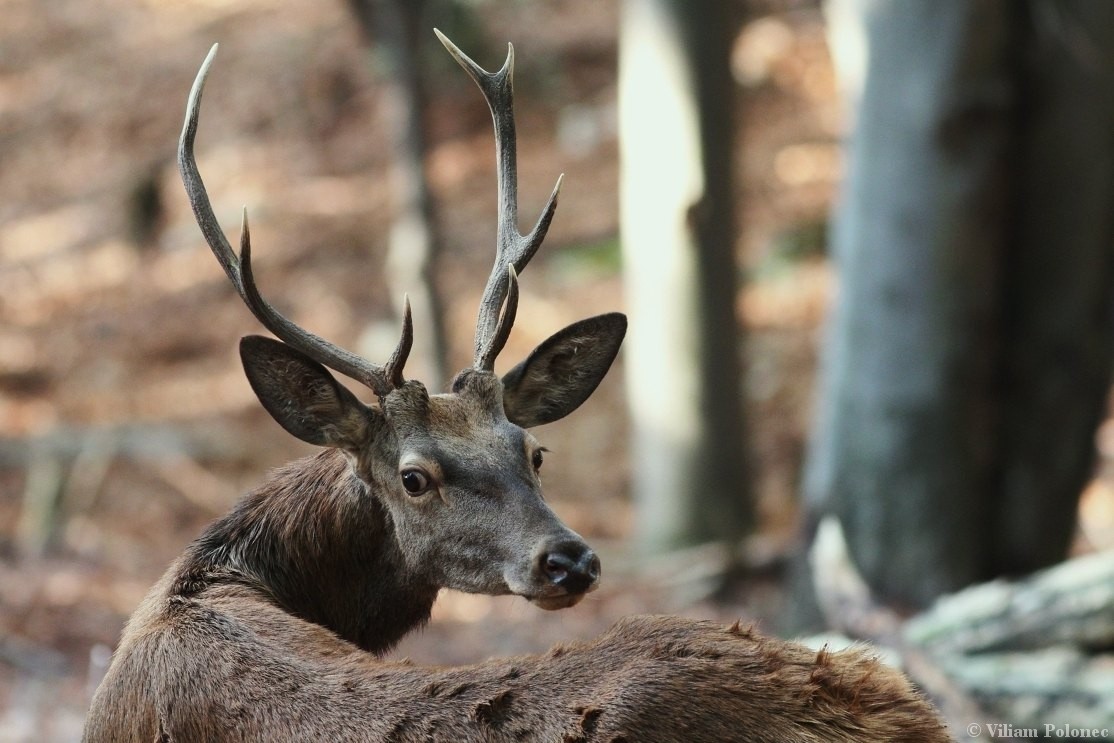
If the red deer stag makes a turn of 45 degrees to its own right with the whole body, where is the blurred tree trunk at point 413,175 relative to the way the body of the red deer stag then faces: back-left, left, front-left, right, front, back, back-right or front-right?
front-right

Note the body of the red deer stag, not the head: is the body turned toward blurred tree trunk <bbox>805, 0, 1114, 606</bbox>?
no

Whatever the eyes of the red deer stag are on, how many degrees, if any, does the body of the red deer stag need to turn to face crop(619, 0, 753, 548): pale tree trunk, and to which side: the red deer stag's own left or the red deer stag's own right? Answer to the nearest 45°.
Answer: approximately 90° to the red deer stag's own right

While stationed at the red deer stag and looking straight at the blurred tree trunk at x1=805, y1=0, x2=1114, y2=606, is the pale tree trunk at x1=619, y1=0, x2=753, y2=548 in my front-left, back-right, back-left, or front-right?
front-left

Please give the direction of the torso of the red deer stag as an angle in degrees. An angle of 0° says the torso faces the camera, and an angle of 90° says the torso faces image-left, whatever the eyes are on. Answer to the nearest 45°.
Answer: approximately 90°
